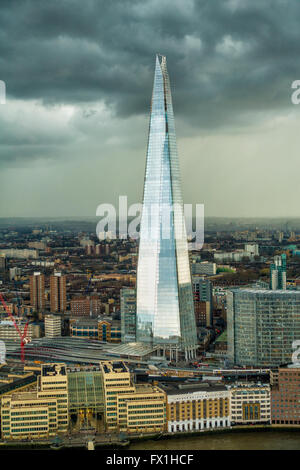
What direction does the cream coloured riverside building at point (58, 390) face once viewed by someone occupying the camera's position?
facing the viewer

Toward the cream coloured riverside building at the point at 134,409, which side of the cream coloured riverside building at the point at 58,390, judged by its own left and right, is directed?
left

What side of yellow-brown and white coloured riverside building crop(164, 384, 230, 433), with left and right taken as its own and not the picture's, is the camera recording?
front

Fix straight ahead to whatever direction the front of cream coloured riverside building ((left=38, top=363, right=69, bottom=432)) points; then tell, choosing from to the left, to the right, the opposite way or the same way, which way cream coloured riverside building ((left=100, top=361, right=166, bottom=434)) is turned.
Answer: the same way

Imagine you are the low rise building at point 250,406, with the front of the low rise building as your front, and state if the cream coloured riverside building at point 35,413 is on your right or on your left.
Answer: on your right

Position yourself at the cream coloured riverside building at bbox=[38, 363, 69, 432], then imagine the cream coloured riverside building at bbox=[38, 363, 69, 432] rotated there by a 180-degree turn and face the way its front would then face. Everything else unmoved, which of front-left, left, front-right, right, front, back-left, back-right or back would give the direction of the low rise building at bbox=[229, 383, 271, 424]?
right

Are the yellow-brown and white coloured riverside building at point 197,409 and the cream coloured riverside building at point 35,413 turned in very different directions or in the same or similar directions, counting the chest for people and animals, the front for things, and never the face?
same or similar directions

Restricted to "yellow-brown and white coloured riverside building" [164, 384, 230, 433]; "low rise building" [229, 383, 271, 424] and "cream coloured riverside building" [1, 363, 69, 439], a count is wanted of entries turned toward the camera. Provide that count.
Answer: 3

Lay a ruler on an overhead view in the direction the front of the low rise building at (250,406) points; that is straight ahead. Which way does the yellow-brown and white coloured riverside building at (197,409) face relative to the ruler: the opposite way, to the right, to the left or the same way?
the same way

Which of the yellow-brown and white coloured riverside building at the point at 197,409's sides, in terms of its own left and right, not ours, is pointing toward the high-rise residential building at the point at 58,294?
back

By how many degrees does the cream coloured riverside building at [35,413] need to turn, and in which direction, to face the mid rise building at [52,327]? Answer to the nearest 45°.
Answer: approximately 180°

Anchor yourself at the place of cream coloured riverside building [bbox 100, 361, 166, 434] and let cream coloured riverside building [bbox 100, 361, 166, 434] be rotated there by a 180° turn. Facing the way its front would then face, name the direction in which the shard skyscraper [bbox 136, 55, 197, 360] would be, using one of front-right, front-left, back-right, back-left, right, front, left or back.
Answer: front
